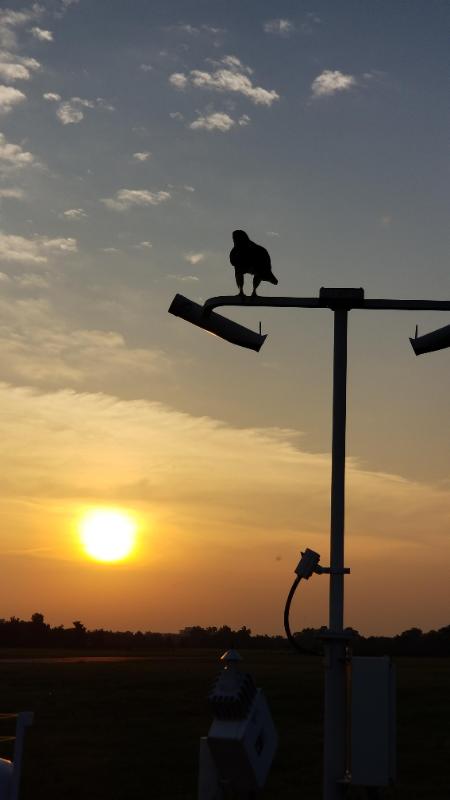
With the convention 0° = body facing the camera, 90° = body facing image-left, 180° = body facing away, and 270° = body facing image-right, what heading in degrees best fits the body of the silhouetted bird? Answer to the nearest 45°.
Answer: approximately 90°
